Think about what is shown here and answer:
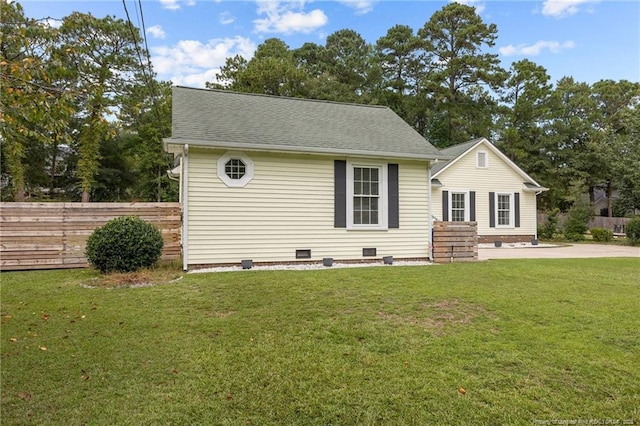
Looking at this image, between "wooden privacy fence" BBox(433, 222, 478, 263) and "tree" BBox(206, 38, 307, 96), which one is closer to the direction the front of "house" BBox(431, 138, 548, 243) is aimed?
the wooden privacy fence

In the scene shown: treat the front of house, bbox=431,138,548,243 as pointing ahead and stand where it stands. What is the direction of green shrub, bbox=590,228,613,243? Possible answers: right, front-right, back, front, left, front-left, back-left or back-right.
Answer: back-left

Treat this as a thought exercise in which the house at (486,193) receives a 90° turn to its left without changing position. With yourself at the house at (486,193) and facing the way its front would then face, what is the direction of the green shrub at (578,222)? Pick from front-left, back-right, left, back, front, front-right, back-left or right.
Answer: front-left

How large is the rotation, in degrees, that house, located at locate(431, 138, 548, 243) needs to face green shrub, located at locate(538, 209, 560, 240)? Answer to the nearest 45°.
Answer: approximately 135° to its left

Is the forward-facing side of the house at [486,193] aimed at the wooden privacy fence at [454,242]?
yes

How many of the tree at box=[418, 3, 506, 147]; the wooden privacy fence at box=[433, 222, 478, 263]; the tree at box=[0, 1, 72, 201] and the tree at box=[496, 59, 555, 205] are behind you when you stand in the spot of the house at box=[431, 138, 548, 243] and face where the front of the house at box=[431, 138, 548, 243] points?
2

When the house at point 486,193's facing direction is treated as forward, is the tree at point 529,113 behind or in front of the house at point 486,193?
behind

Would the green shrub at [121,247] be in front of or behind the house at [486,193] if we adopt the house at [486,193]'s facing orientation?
in front

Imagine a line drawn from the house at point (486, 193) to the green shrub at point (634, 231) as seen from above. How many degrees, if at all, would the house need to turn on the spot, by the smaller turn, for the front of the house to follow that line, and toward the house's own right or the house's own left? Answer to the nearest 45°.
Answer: approximately 135° to the house's own left

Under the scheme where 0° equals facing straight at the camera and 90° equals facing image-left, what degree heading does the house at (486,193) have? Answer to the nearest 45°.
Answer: approximately 0°

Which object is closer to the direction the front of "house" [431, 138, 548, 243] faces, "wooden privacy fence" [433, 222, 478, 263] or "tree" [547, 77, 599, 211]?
the wooden privacy fence

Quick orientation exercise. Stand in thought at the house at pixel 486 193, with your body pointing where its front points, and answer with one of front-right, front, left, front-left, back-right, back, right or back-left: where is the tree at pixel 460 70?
back
